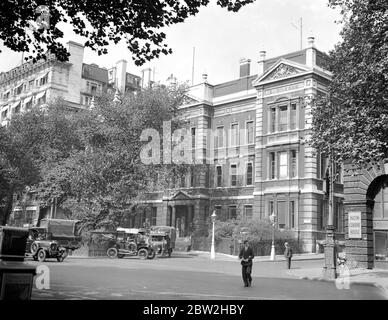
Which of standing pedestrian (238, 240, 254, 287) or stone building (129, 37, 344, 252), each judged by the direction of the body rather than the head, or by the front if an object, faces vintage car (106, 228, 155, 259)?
the stone building

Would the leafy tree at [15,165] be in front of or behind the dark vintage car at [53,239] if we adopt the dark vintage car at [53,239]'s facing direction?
behind

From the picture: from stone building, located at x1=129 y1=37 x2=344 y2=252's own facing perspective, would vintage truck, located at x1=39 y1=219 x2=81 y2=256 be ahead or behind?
ahead

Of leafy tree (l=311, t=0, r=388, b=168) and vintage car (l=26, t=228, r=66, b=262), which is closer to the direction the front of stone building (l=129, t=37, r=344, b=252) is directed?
the vintage car

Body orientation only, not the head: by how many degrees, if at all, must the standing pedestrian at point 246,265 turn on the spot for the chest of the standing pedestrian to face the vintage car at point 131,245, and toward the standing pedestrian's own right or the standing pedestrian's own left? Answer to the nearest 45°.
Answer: approximately 135° to the standing pedestrian's own right

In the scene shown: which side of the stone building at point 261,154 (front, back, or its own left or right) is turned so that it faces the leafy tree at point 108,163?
front

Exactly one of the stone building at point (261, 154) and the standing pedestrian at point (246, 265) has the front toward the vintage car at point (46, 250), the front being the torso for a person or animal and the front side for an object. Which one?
the stone building

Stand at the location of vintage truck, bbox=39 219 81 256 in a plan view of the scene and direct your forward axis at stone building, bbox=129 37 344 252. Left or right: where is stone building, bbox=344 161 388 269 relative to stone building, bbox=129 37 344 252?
right

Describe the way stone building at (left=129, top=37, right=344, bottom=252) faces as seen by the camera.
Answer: facing the viewer and to the left of the viewer

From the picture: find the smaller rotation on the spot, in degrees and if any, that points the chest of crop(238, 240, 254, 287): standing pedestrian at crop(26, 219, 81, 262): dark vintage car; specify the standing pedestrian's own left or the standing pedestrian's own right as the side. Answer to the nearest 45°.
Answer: approximately 135° to the standing pedestrian's own right

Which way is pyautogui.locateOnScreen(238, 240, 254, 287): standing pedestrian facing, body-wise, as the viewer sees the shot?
toward the camera
